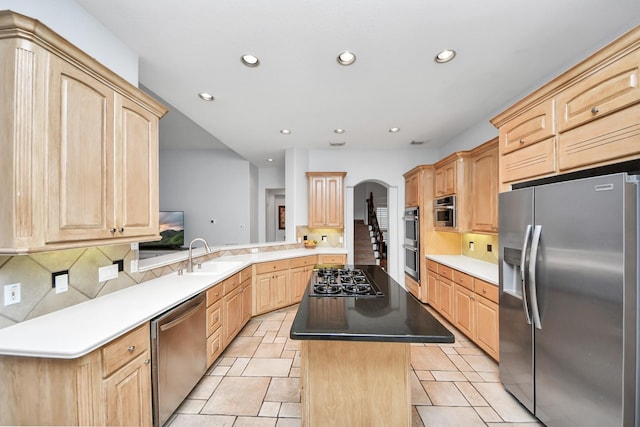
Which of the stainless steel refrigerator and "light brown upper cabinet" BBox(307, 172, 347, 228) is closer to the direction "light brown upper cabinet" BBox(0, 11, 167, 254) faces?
the stainless steel refrigerator

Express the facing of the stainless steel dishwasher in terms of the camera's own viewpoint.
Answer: facing the viewer and to the right of the viewer

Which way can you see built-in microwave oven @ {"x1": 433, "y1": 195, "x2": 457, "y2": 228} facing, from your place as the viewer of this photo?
facing the viewer and to the left of the viewer

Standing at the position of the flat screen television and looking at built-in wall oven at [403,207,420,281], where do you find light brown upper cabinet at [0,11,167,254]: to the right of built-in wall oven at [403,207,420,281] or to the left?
right

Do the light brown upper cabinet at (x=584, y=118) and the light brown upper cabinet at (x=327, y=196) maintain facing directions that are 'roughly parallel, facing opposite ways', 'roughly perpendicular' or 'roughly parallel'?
roughly perpendicular

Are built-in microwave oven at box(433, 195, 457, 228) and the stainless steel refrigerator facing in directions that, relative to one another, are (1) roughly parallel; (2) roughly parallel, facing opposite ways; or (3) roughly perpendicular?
roughly parallel

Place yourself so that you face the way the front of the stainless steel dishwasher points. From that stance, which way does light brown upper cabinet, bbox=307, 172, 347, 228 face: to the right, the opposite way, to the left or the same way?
to the right

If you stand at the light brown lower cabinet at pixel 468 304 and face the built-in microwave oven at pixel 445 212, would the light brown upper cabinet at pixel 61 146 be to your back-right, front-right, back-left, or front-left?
back-left

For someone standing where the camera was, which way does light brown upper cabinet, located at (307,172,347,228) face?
facing the viewer
